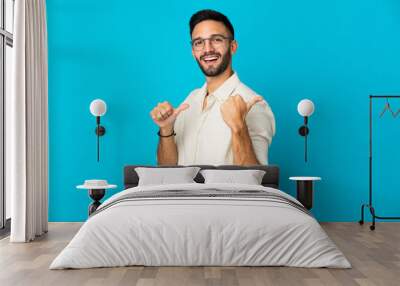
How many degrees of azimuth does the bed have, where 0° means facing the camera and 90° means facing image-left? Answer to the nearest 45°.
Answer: approximately 0°

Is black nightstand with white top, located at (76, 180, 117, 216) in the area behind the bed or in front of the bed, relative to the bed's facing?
behind
